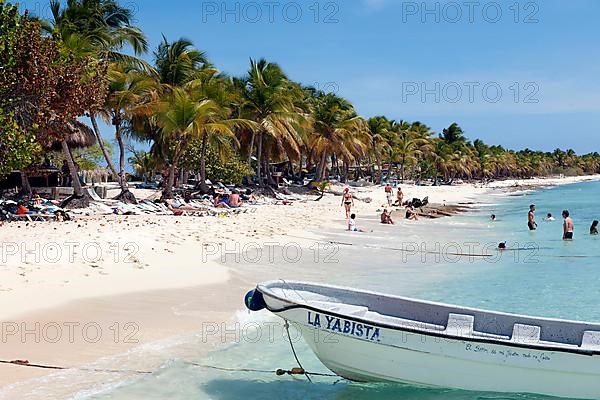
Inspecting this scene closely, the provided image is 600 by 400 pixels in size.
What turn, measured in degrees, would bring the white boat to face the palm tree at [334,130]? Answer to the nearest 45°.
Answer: approximately 90° to its right

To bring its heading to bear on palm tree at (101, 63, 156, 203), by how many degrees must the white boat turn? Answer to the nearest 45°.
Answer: approximately 45° to its right

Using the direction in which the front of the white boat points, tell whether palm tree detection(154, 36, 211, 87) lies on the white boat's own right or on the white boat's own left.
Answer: on the white boat's own right

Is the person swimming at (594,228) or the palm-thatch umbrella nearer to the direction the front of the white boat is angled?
the palm-thatch umbrella

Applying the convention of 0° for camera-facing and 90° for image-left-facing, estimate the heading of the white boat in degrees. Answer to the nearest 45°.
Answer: approximately 90°

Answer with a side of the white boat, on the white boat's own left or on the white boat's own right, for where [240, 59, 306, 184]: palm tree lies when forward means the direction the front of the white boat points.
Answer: on the white boat's own right

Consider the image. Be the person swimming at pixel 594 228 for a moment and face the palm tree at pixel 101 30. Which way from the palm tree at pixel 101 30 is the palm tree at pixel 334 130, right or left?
right

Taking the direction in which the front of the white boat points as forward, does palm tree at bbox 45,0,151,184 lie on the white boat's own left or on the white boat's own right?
on the white boat's own right

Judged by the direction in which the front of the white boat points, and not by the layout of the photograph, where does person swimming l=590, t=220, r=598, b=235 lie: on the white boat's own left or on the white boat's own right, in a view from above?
on the white boat's own right

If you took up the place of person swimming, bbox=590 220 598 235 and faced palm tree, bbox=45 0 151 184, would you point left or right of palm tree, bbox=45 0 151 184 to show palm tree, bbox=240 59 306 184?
right

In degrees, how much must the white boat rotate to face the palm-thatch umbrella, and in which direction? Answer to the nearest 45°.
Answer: approximately 45° to its right

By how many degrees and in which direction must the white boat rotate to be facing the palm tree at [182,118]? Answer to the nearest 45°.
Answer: approximately 45° to its right
